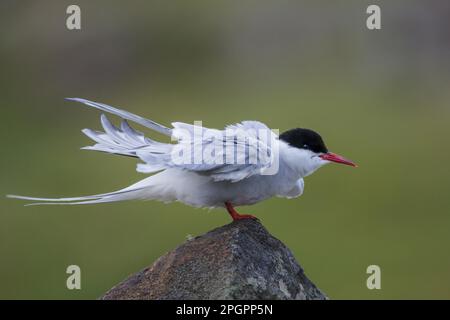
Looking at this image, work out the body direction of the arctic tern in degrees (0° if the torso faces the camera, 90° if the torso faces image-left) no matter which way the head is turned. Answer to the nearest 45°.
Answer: approximately 270°
